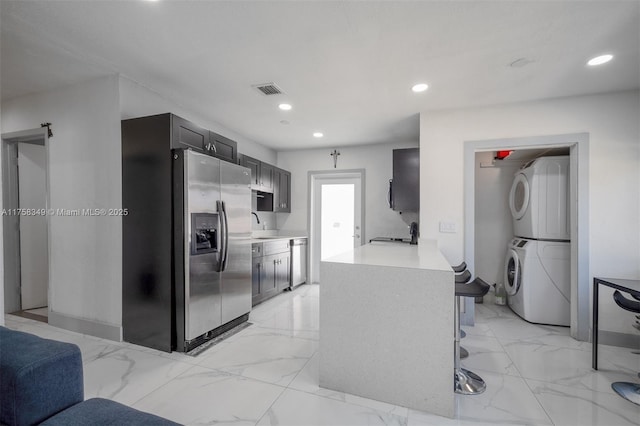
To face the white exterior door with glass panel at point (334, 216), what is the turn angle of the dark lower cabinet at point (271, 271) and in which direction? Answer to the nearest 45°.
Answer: approximately 90° to its left

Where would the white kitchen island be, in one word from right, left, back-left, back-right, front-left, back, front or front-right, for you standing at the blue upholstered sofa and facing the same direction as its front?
front-left

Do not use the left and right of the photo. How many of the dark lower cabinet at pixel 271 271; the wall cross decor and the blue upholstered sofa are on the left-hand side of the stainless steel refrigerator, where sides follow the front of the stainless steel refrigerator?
2

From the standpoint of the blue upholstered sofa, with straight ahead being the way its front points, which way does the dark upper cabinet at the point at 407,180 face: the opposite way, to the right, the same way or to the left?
the opposite way

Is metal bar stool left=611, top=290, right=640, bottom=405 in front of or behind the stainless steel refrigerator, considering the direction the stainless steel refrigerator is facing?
in front

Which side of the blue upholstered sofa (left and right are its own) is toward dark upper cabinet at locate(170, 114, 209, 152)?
left

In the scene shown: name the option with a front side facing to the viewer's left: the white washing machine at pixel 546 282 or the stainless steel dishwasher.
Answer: the white washing machine
